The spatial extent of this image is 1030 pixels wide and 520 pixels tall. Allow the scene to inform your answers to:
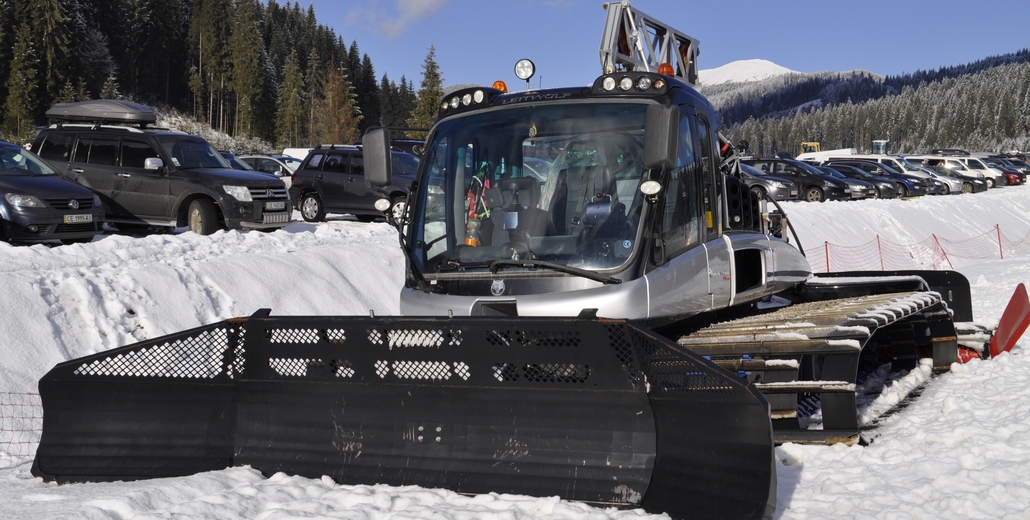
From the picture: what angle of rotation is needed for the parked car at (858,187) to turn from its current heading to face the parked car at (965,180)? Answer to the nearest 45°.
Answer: approximately 135° to its left

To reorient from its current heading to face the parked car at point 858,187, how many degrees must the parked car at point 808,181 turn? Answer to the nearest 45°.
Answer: approximately 90° to its left

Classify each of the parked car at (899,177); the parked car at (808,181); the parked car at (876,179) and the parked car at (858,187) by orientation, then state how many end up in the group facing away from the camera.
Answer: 0

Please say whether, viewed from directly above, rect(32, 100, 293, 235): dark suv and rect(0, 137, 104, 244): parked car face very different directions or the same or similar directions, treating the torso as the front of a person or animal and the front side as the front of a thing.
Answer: same or similar directions

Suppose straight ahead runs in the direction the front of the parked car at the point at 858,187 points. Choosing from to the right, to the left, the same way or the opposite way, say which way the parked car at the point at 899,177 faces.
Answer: the same way

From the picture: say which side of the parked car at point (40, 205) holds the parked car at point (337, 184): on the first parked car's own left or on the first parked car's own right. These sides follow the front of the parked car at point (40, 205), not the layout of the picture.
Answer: on the first parked car's own left

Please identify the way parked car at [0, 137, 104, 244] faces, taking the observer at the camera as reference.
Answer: facing the viewer and to the right of the viewer

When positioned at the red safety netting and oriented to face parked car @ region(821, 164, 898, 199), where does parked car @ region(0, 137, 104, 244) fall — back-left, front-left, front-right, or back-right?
back-left

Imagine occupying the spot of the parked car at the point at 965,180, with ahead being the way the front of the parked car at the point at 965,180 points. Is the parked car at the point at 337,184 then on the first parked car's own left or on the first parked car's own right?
on the first parked car's own right

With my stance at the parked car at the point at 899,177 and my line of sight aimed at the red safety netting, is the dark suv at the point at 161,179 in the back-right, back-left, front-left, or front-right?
front-right

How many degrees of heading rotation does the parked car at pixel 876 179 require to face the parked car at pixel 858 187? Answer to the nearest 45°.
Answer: approximately 45° to its right
